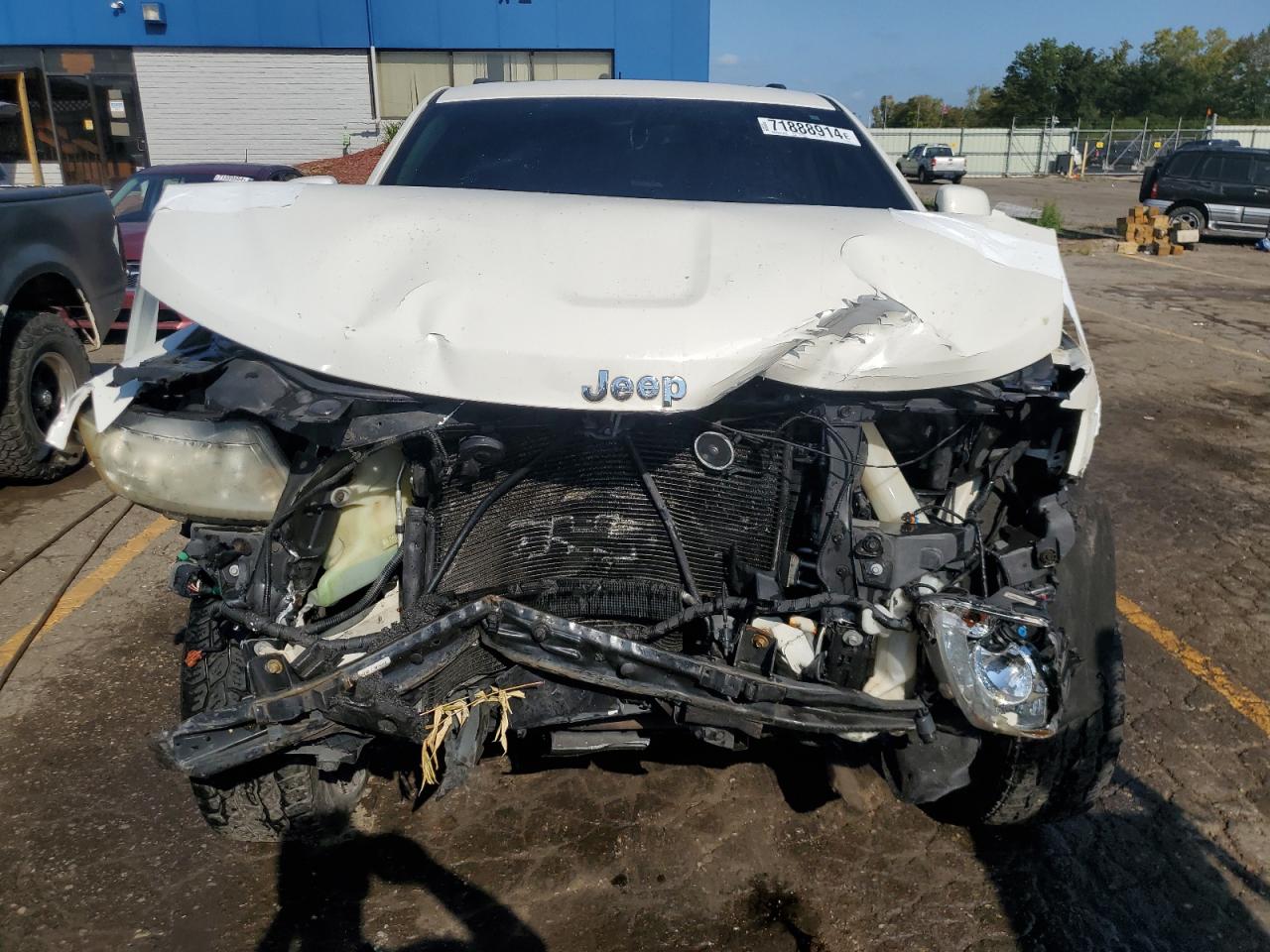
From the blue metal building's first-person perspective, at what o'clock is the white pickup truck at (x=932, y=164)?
The white pickup truck is roughly at 8 o'clock from the blue metal building.

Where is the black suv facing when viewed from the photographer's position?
facing to the right of the viewer

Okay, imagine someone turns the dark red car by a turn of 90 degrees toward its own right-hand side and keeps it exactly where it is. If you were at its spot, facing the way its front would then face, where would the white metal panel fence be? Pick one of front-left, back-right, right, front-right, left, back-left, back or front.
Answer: right

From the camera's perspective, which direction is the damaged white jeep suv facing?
toward the camera

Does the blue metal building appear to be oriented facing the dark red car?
yes

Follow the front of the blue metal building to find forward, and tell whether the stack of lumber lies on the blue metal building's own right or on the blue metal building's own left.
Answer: on the blue metal building's own left

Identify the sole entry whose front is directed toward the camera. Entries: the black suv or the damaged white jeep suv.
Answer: the damaged white jeep suv

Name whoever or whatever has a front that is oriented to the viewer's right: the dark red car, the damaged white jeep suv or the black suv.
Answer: the black suv

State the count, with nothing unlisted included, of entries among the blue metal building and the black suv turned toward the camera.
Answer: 1

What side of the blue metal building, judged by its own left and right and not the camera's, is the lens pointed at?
front

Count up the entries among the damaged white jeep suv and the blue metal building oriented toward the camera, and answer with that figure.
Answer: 2

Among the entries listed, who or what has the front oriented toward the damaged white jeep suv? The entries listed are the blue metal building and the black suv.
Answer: the blue metal building

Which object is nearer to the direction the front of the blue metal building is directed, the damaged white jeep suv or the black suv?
the damaged white jeep suv
